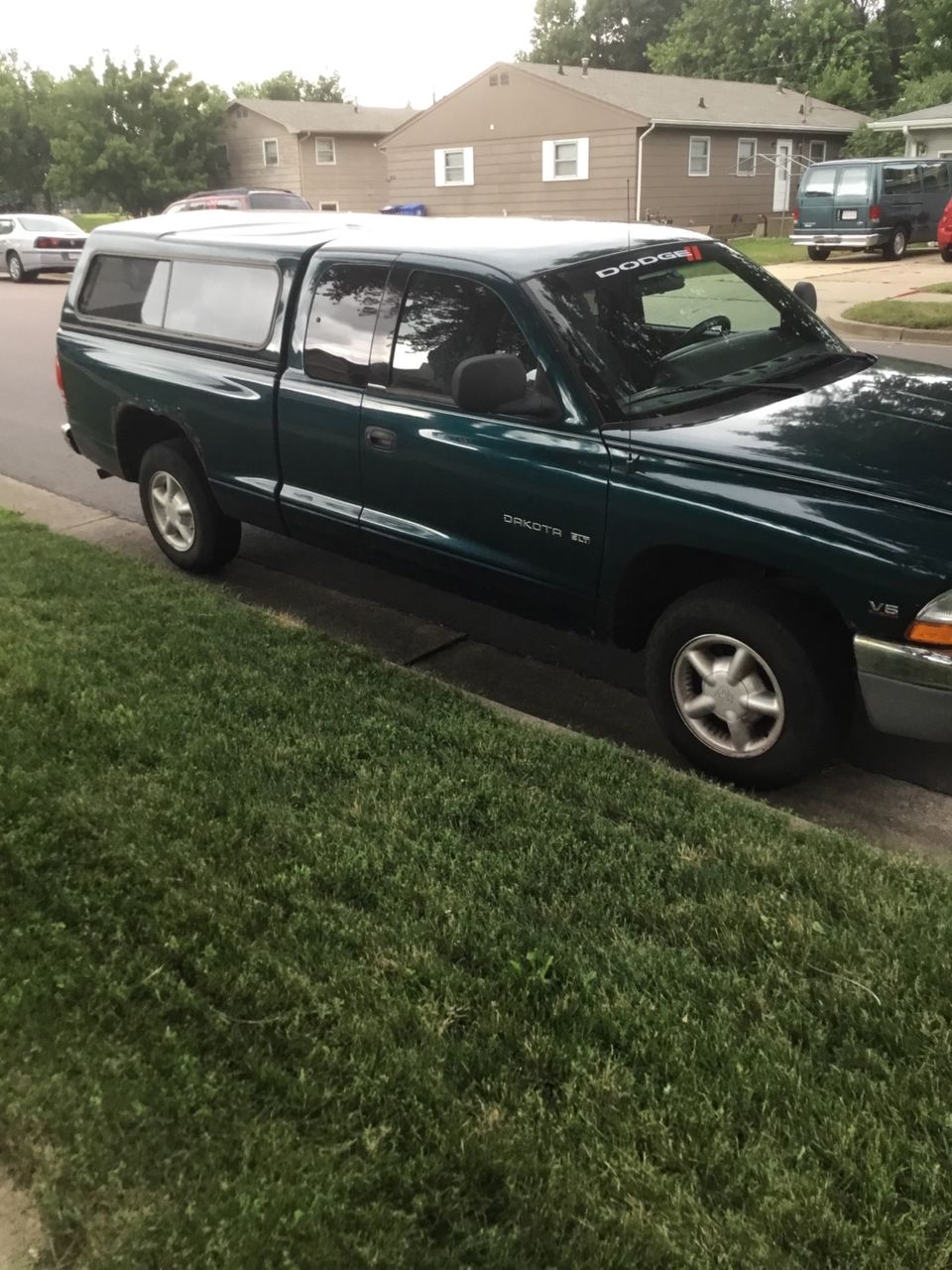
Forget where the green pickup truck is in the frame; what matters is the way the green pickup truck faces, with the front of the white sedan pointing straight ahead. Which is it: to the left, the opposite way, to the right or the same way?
the opposite way

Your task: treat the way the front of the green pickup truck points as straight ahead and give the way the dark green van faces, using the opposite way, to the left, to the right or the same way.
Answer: to the left

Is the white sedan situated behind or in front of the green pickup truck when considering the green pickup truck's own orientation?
behind

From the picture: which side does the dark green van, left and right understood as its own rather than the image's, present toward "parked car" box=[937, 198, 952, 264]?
right

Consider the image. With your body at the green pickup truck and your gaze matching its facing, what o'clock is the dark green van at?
The dark green van is roughly at 8 o'clock from the green pickup truck.

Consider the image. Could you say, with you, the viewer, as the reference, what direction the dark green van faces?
facing away from the viewer and to the right of the viewer

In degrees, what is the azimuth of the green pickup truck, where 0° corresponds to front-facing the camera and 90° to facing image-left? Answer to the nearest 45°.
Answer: approximately 315°

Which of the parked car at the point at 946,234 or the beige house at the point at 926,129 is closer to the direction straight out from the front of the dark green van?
the beige house

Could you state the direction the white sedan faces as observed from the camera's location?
facing away from the viewer and to the left of the viewer

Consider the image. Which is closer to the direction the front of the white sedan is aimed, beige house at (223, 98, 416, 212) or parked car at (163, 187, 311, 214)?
the beige house

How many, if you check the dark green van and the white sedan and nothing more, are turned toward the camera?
0
